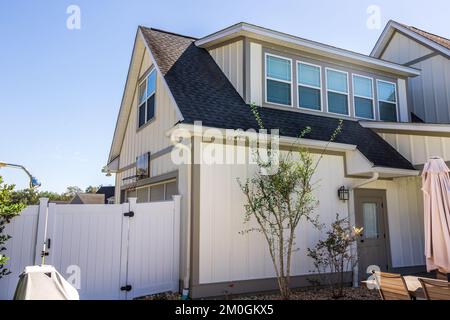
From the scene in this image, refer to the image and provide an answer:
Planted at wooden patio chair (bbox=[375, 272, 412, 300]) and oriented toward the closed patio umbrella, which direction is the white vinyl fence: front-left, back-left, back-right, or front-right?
back-left

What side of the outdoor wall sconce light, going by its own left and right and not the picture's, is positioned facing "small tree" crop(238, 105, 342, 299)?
right

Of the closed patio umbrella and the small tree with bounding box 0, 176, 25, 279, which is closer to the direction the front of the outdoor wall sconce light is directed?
the closed patio umbrella

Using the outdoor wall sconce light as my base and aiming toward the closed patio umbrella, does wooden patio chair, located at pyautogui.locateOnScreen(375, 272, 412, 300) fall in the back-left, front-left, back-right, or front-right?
front-right

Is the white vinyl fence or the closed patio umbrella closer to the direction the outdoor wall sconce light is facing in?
the closed patio umbrella

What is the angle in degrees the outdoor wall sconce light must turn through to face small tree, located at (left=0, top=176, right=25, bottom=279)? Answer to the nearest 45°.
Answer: approximately 90° to its right

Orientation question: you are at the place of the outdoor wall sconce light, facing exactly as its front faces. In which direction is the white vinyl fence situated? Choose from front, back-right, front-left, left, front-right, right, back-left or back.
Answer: right

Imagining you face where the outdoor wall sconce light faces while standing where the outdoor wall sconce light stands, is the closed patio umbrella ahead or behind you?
ahead

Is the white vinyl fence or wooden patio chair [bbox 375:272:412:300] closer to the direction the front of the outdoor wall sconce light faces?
the wooden patio chair

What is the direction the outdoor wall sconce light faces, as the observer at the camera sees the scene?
facing the viewer and to the right of the viewer
